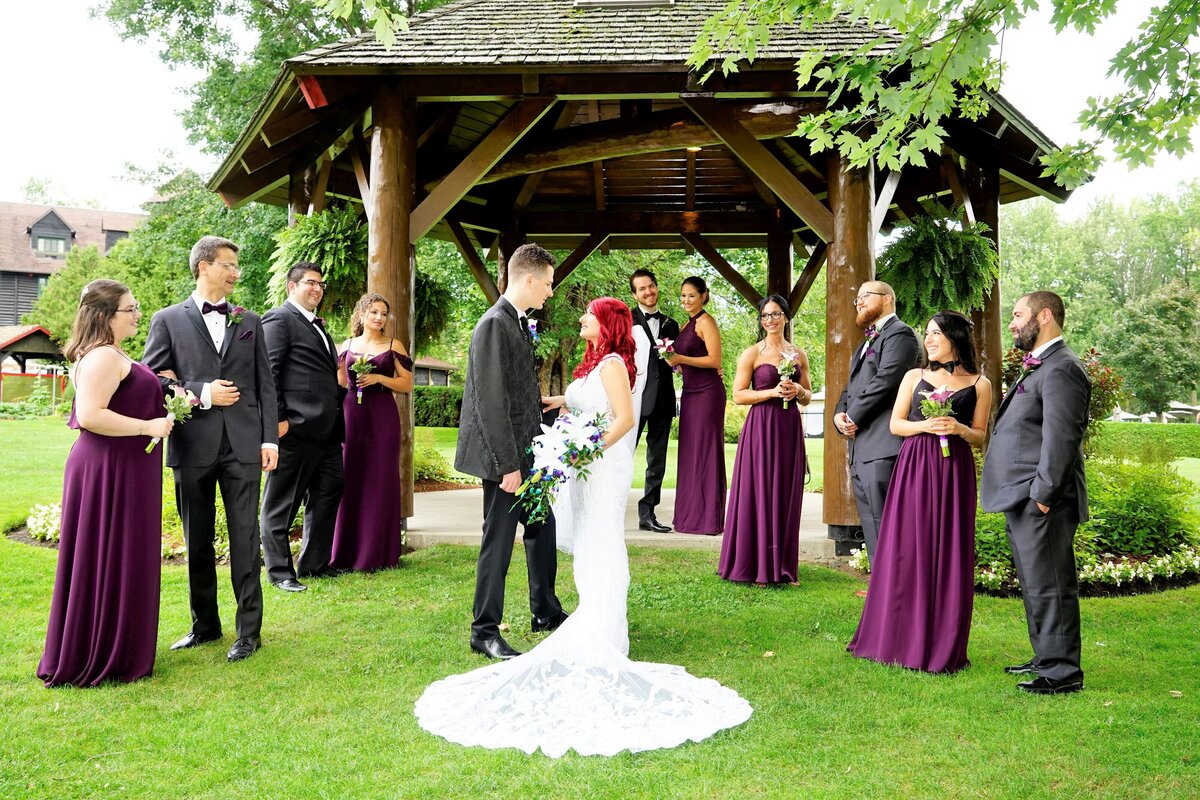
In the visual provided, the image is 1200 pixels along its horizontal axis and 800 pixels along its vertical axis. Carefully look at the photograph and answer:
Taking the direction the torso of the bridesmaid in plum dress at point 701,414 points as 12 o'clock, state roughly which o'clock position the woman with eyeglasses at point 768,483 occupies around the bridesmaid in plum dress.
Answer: The woman with eyeglasses is roughly at 10 o'clock from the bridesmaid in plum dress.

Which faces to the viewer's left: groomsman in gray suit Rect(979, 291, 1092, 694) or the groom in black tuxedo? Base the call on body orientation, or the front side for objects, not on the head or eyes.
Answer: the groomsman in gray suit

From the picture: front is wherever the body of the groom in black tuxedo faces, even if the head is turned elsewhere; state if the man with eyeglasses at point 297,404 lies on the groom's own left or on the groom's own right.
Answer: on the groom's own left

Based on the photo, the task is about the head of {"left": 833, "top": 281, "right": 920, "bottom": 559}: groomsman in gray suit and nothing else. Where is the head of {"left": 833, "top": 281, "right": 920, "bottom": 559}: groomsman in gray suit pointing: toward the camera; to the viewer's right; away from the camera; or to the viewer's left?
to the viewer's left

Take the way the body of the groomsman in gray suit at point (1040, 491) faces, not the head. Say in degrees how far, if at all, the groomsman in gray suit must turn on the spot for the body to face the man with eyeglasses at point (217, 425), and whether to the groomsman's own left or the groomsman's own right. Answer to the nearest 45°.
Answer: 0° — they already face them

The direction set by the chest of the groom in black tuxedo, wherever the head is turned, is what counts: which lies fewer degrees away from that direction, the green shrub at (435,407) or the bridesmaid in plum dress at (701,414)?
the bridesmaid in plum dress

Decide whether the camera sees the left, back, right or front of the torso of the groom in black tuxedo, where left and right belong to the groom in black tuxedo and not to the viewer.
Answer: right

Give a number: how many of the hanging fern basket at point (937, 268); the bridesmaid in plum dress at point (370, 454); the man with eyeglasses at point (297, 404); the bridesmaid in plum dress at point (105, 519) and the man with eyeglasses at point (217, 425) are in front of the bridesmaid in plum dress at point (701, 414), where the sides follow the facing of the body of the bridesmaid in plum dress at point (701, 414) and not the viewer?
4

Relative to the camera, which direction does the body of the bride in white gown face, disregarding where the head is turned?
to the viewer's left

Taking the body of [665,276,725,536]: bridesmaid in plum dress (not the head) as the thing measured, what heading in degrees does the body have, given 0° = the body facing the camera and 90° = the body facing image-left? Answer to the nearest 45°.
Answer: approximately 45°

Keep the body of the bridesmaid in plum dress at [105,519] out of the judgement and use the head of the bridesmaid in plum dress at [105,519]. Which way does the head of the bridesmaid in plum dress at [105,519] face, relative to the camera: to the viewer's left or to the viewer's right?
to the viewer's right

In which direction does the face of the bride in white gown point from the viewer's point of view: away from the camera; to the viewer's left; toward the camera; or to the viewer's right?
to the viewer's left

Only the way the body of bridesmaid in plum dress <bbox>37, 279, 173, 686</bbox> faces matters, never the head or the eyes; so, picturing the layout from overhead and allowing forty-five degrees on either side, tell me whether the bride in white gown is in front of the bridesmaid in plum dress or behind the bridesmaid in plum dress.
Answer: in front

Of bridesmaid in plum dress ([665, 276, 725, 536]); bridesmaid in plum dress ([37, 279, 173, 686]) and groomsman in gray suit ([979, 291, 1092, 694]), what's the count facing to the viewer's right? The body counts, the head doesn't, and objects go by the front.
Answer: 1

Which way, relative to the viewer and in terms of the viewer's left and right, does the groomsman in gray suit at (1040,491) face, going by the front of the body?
facing to the left of the viewer
